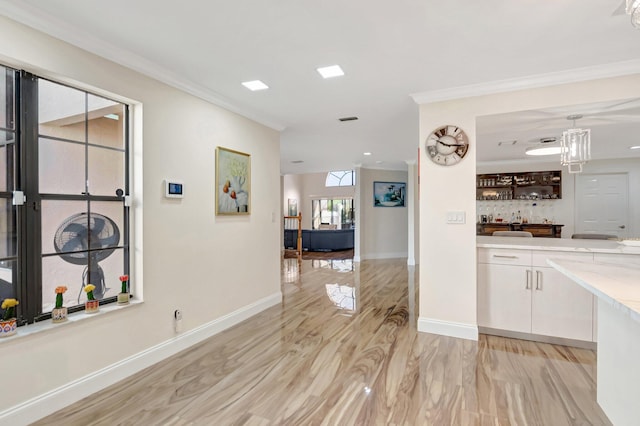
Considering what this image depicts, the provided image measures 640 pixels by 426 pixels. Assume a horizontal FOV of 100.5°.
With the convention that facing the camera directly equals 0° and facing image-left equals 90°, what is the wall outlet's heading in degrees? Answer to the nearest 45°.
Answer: approximately 315°

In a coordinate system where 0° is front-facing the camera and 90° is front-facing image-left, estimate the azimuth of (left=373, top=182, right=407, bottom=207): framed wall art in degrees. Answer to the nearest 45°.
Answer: approximately 0°

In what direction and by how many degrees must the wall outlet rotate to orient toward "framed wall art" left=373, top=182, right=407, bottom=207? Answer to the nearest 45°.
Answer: approximately 90° to its left

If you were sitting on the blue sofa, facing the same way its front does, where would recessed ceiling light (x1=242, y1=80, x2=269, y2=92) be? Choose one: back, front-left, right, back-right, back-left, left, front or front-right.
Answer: back

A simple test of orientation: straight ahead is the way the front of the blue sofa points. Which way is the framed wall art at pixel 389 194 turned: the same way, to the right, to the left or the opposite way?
the opposite way

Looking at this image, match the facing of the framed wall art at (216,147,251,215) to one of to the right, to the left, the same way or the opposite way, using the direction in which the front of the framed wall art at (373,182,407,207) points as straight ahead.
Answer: to the left

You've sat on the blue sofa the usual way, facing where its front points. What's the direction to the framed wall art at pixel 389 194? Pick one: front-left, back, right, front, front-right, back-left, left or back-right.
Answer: back-right

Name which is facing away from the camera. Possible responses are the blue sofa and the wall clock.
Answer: the blue sofa

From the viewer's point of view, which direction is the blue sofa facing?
away from the camera

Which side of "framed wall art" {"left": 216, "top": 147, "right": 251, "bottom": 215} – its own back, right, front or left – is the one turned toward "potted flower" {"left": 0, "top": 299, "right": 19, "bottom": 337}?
right
